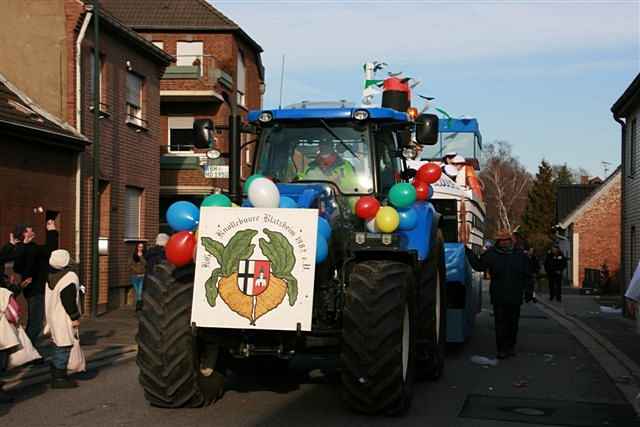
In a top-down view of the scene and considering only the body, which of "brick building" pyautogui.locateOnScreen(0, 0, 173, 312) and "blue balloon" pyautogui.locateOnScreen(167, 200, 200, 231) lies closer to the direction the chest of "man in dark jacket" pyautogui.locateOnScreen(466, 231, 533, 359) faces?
the blue balloon

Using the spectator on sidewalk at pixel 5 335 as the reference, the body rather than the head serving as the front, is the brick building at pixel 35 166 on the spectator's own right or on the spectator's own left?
on the spectator's own left

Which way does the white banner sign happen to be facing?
toward the camera

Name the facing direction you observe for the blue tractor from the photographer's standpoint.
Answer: facing the viewer

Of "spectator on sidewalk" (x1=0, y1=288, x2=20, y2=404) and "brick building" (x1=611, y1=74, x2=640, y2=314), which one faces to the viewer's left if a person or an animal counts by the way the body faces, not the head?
the brick building

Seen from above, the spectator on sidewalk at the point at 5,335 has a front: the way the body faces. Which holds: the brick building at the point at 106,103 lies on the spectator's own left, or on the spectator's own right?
on the spectator's own left

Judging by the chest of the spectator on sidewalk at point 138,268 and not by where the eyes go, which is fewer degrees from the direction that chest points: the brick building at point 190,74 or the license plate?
the license plate

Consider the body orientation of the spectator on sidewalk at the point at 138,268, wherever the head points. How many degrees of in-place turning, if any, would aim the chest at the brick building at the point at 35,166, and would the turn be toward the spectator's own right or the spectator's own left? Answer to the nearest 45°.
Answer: approximately 90° to the spectator's own right

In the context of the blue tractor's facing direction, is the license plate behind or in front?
behind

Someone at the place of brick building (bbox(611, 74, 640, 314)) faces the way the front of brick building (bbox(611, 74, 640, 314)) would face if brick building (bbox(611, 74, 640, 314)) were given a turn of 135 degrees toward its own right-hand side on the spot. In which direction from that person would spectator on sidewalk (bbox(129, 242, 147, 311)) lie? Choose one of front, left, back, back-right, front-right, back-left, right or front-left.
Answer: back

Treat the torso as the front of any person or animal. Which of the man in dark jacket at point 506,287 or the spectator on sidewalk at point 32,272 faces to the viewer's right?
the spectator on sidewalk

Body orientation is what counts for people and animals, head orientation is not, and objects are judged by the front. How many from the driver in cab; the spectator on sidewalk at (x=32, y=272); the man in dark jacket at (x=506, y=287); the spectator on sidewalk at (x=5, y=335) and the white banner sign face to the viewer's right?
2
